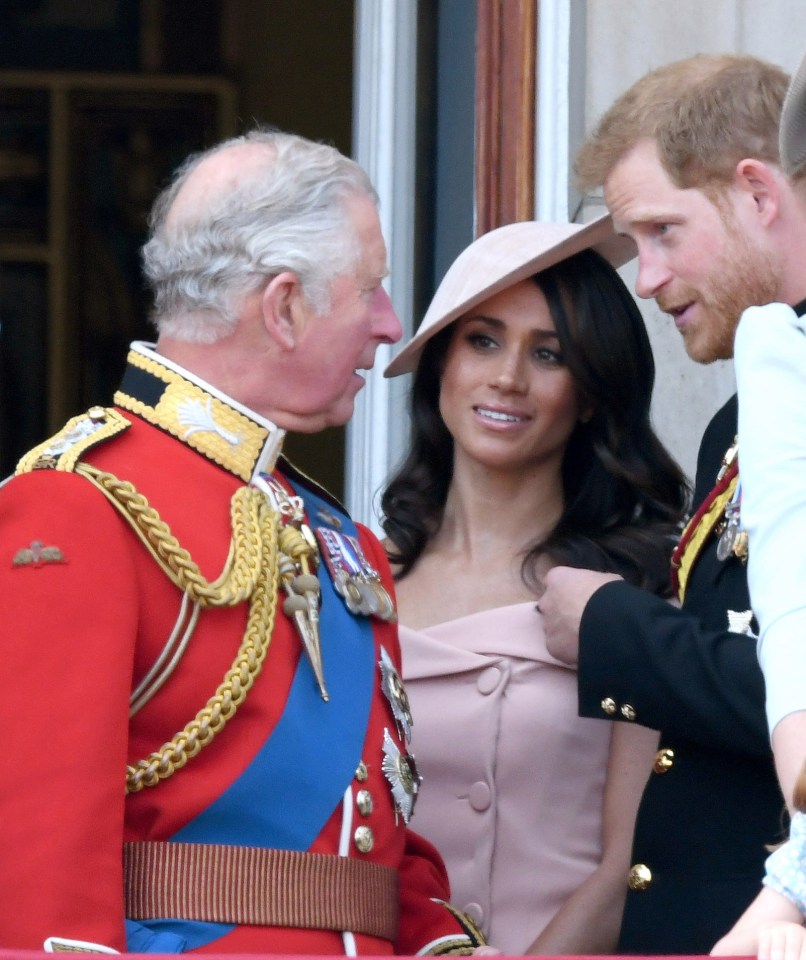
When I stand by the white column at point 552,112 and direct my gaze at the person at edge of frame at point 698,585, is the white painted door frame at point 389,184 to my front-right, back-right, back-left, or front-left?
back-right

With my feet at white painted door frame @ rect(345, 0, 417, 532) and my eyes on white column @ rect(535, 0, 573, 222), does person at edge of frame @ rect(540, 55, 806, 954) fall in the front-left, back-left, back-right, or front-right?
front-right

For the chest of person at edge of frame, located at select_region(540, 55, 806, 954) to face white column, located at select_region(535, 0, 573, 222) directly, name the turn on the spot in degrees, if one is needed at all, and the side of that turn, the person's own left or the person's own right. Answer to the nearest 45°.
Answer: approximately 135° to the person's own right

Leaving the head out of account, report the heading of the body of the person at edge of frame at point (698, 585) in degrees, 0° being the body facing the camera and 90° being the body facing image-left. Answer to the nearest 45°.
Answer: approximately 45°

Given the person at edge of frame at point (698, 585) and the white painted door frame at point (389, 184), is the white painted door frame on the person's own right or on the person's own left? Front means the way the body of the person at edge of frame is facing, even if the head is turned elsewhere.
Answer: on the person's own right
